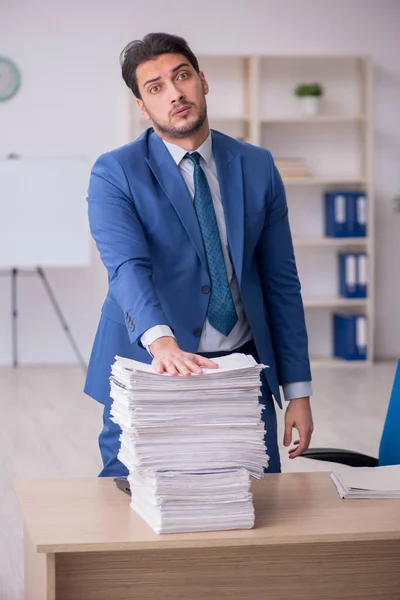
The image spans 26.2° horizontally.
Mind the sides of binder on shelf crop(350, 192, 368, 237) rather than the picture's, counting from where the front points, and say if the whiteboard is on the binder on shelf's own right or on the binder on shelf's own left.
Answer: on the binder on shelf's own right

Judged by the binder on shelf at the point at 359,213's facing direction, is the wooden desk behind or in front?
in front

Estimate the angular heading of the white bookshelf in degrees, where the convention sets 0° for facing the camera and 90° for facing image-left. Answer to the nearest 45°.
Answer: approximately 0°

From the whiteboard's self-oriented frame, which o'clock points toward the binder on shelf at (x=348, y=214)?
The binder on shelf is roughly at 9 o'clock from the whiteboard.

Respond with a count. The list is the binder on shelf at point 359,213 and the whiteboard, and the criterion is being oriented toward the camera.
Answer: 2

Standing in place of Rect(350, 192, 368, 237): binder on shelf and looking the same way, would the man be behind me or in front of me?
in front

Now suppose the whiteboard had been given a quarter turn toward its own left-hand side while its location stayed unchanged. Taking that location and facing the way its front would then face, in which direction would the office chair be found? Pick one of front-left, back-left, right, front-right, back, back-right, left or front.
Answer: right

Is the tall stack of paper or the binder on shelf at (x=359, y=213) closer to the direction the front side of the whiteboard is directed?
the tall stack of paper
